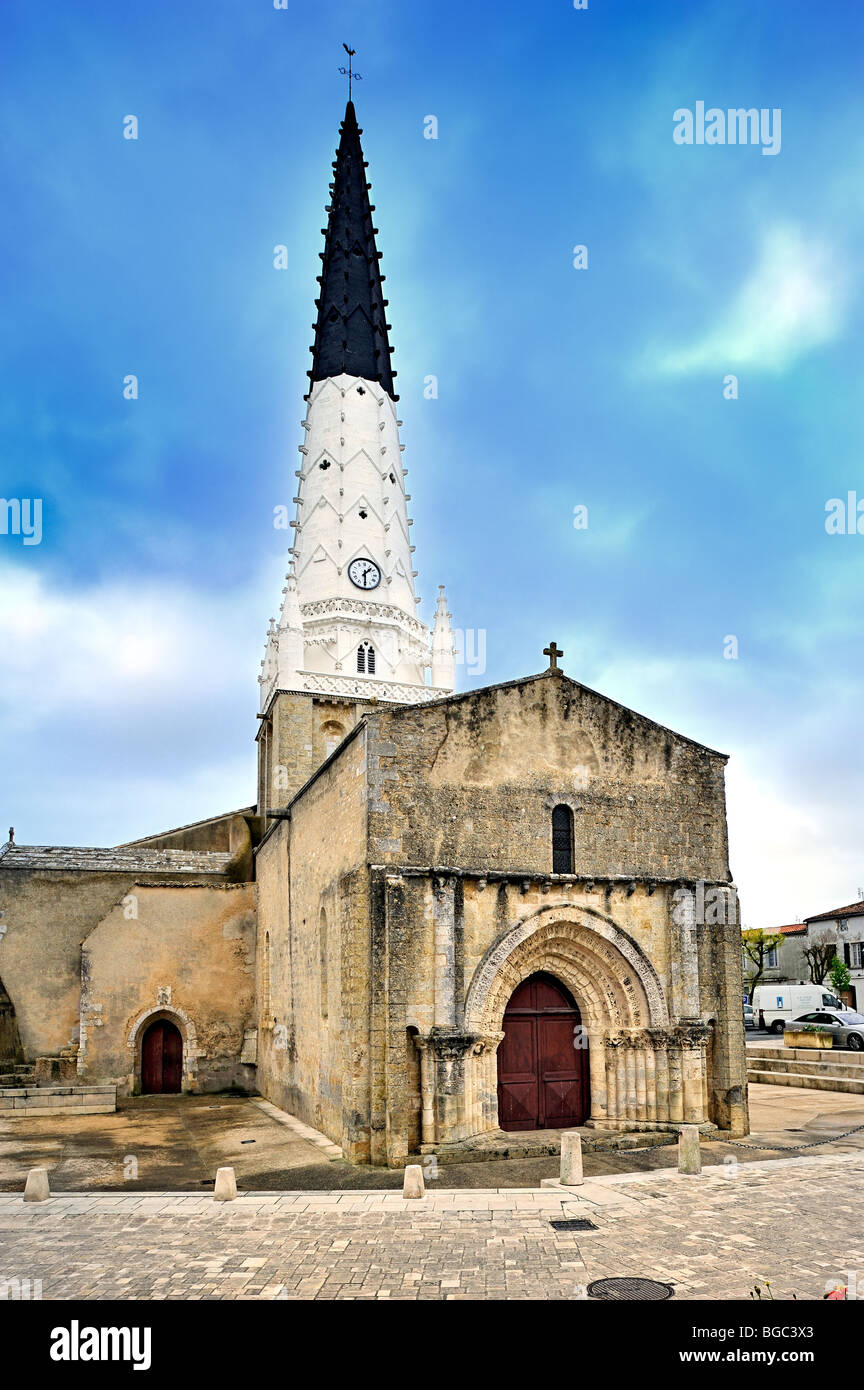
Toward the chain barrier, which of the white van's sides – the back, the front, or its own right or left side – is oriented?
right

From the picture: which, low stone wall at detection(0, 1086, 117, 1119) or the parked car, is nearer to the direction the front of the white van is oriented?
the parked car

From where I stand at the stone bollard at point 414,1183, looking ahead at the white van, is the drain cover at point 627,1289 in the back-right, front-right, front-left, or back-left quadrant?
back-right

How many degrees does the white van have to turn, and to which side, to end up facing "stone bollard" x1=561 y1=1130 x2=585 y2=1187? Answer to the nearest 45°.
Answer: approximately 90° to its right

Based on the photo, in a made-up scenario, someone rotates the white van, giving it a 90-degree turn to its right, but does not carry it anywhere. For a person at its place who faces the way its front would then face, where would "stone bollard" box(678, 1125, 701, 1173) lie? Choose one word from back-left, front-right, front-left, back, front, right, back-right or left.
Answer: front

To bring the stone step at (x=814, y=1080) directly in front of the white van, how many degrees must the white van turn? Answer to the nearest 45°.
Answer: approximately 90° to its right

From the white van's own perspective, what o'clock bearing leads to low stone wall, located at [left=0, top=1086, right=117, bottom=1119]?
The low stone wall is roughly at 4 o'clock from the white van.

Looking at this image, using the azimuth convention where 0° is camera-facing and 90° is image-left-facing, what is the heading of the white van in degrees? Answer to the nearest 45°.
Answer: approximately 270°
